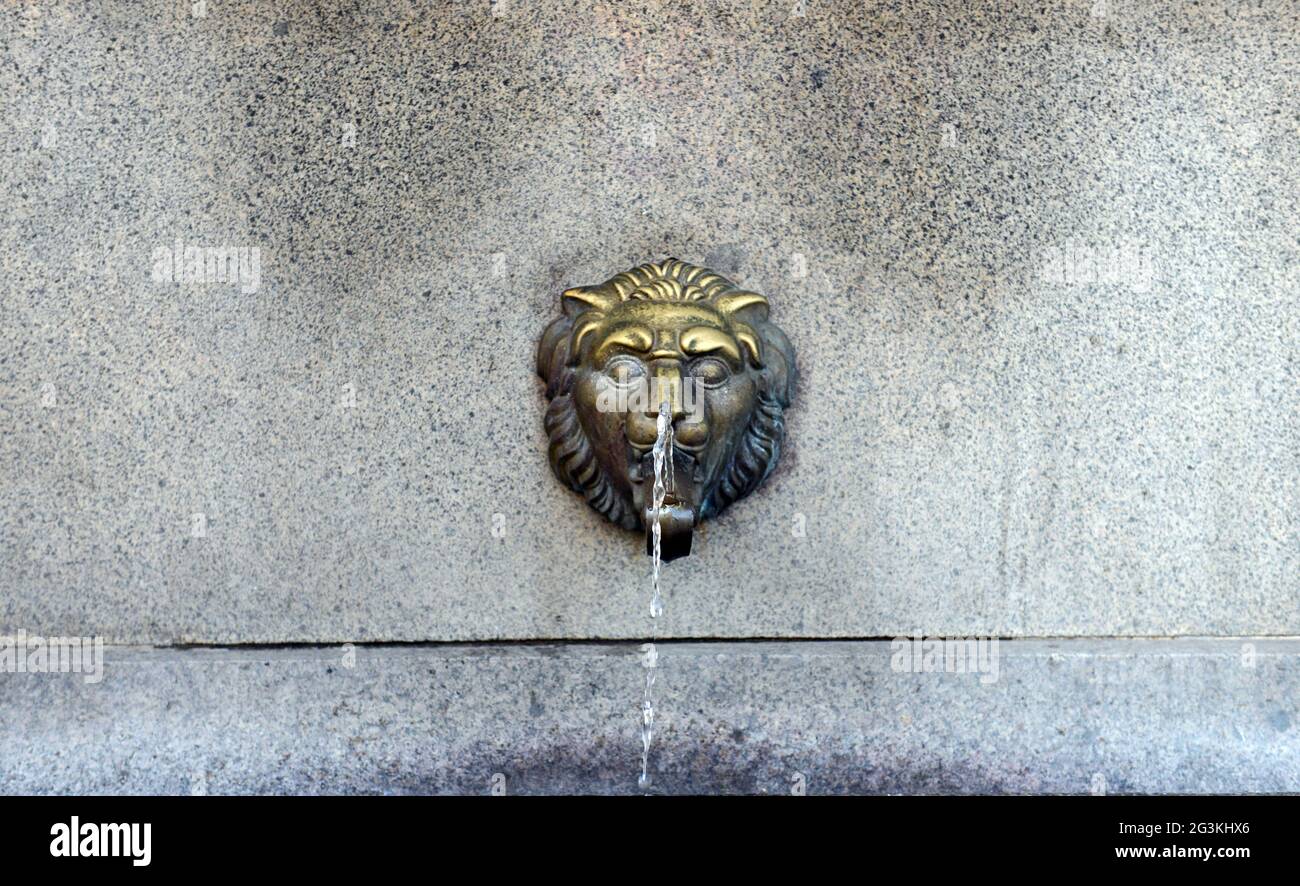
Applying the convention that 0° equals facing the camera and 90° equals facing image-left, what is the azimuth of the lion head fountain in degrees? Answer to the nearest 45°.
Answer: approximately 0°
